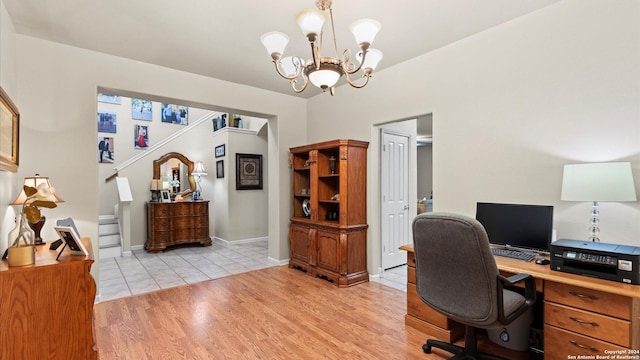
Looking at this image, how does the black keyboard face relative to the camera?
toward the camera

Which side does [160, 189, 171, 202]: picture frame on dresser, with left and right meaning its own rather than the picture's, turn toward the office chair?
front

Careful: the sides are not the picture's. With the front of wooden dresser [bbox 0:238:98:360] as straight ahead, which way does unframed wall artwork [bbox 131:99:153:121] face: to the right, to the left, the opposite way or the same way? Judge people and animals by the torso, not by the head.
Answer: to the right

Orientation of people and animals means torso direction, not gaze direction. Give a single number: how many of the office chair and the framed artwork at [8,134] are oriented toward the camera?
0

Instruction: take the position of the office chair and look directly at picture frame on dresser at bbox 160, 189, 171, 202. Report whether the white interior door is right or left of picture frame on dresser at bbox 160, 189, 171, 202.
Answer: right

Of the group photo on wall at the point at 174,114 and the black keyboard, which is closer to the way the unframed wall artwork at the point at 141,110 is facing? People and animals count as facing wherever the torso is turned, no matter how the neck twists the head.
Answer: the black keyboard

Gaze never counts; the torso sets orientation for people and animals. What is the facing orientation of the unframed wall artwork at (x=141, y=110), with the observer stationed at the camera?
facing the viewer

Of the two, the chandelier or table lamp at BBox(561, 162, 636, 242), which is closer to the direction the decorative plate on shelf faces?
the chandelier

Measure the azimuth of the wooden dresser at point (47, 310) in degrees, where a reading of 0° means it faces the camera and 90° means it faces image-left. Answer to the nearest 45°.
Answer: approximately 270°

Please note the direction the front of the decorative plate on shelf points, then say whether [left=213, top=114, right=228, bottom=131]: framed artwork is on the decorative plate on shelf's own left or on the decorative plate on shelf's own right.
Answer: on the decorative plate on shelf's own right

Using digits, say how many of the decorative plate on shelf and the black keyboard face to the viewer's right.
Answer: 0

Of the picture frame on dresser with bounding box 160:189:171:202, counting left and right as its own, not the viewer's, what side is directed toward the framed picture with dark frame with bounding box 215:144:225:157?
left

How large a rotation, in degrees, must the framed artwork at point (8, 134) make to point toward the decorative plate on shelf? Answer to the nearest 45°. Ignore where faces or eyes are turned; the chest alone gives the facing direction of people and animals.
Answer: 0° — it already faces it

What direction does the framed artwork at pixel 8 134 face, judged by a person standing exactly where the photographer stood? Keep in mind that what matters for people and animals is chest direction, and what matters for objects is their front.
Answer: facing to the right of the viewer
